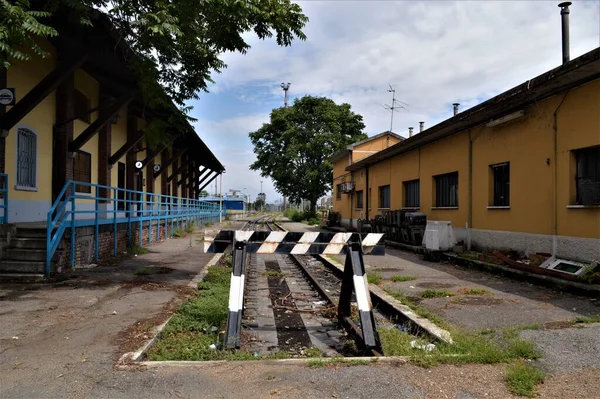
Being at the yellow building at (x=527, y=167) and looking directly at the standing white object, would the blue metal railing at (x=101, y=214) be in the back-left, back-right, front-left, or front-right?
front-left

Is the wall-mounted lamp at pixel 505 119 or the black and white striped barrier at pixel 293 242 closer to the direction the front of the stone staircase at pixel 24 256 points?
the black and white striped barrier

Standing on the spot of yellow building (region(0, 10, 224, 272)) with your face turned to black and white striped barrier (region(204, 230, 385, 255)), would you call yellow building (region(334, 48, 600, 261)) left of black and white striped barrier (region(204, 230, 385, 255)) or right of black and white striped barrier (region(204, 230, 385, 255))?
left

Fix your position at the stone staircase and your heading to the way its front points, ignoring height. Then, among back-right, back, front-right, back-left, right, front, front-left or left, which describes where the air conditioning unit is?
back-left

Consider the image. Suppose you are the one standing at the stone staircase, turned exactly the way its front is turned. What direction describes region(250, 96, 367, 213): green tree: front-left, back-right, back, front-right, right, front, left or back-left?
back-left

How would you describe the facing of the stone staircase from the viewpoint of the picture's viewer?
facing the viewer

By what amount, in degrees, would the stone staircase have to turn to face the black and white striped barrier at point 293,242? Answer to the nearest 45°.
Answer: approximately 45° to its left

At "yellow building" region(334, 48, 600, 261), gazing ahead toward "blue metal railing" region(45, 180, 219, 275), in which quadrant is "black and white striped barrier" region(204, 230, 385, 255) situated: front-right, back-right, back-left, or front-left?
front-left

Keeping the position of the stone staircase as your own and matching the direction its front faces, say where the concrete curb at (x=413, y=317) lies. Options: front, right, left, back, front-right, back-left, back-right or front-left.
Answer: front-left

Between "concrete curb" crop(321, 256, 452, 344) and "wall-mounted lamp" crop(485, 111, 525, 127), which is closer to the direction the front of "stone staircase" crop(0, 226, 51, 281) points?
the concrete curb

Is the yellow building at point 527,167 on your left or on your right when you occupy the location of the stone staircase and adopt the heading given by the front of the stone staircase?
on your left

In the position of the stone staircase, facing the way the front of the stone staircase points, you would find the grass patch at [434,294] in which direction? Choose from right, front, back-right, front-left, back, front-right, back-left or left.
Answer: front-left

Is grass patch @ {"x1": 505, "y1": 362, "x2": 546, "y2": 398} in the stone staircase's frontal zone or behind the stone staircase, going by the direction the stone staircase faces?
frontal zone
